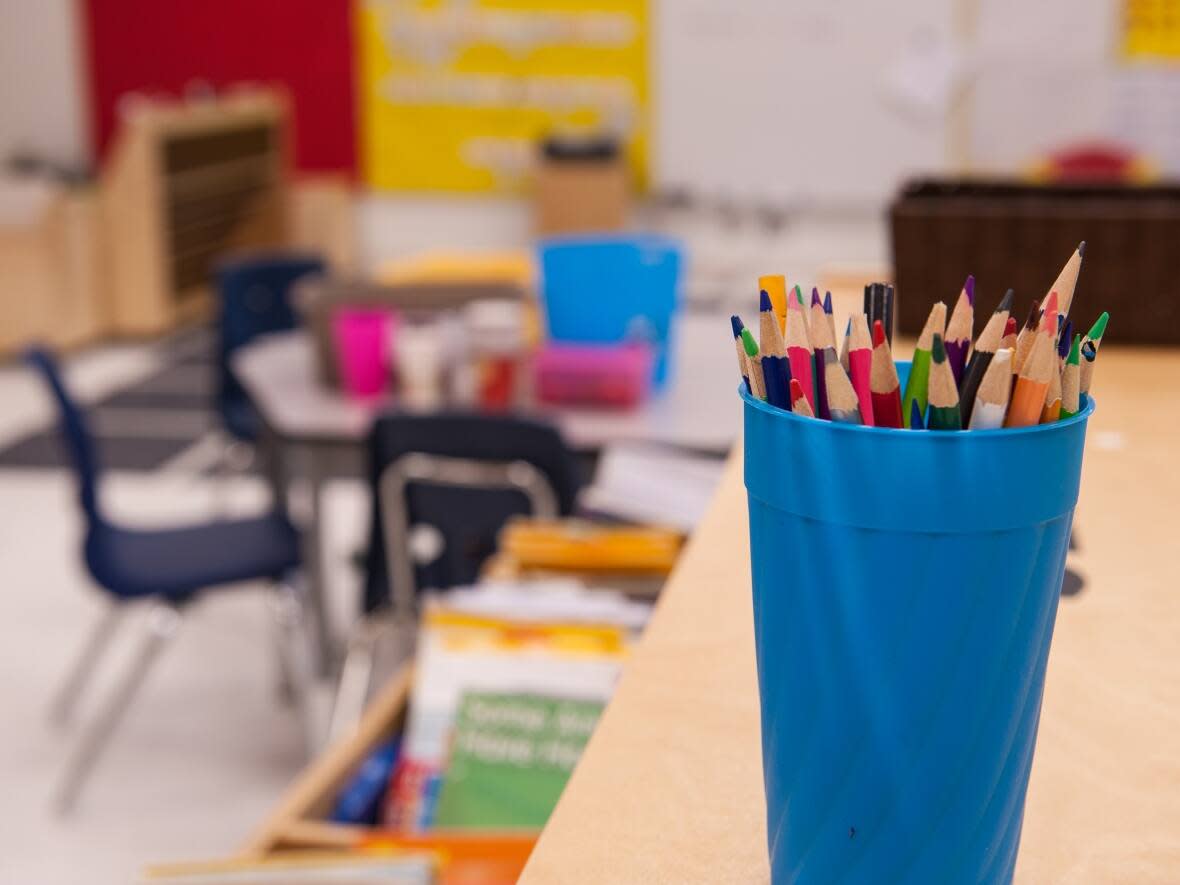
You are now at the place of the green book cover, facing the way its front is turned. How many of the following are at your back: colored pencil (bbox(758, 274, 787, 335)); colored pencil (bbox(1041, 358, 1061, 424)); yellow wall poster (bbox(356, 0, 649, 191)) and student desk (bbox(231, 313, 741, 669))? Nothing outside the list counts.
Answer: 2

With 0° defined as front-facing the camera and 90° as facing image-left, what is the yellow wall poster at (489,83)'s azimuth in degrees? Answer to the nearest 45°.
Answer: approximately 0°

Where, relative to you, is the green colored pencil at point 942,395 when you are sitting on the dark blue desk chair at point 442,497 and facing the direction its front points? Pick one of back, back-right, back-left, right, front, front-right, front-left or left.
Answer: back

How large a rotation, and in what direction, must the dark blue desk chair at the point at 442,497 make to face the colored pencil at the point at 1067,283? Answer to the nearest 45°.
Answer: approximately 180°

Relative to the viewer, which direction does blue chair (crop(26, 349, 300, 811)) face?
to the viewer's right

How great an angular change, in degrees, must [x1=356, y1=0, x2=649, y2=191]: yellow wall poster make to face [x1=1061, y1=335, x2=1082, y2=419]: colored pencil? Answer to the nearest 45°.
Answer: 0° — it already faces it

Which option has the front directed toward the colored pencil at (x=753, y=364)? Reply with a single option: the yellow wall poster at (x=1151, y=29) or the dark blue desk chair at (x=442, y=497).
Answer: the yellow wall poster

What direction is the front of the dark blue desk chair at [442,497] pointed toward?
away from the camera

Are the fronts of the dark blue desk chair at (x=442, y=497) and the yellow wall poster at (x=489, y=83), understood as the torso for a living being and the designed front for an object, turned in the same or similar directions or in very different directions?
very different directions

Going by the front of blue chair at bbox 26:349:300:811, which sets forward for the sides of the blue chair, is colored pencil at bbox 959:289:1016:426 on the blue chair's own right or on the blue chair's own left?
on the blue chair's own right

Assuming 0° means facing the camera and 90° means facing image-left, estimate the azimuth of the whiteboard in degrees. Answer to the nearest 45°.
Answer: approximately 0°

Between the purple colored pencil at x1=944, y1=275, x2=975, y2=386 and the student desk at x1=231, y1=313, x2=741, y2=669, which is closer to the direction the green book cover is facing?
the purple colored pencil

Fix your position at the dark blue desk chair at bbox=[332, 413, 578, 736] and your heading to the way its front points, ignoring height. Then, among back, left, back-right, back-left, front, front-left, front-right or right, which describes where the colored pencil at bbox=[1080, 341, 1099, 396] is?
back

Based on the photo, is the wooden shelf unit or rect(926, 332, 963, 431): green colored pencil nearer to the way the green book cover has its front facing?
the green colored pencil

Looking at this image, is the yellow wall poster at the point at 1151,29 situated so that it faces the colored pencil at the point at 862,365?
yes

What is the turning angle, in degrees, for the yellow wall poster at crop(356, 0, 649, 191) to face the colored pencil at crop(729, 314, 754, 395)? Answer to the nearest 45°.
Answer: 0° — it already faces it
